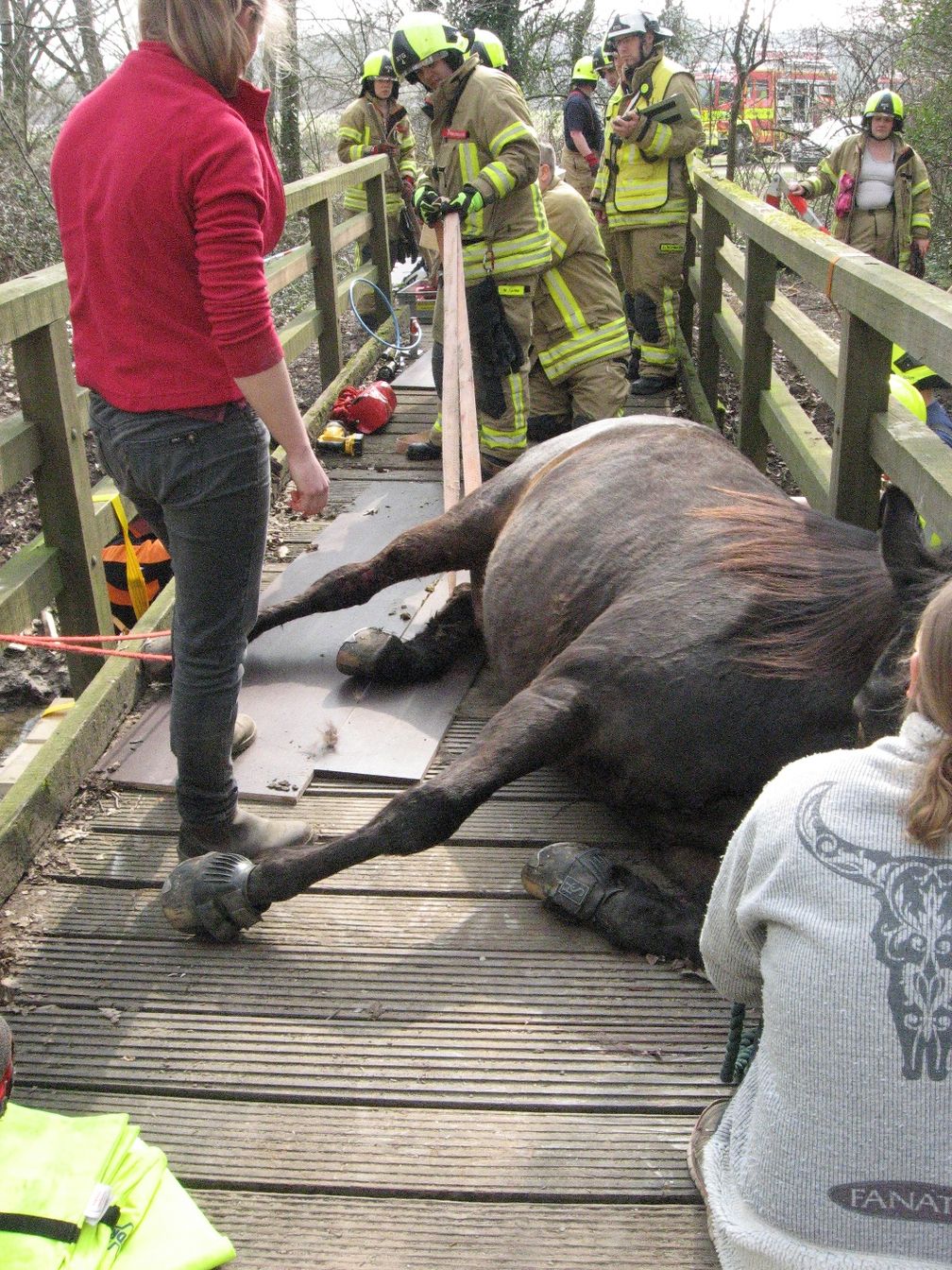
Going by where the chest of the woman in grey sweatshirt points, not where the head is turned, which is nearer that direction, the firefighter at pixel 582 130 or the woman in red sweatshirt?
the firefighter

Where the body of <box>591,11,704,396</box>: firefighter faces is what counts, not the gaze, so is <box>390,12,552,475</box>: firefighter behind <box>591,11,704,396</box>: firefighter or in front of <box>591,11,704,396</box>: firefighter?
in front

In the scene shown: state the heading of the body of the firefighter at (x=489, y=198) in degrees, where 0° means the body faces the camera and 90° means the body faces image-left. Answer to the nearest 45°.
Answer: approximately 45°

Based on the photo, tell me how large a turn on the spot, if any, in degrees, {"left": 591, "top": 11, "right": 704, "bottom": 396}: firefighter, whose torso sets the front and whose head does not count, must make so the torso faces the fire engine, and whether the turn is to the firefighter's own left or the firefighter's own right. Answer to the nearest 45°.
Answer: approximately 135° to the firefighter's own right

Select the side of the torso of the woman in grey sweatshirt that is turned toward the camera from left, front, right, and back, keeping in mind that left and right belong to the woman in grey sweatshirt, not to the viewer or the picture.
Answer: back

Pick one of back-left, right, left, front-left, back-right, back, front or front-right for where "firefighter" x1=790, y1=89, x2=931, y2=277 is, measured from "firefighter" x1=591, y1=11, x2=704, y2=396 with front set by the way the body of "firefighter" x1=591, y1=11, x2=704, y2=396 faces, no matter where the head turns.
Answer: back

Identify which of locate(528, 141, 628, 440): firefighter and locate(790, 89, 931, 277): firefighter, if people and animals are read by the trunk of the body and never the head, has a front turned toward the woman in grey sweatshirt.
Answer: locate(790, 89, 931, 277): firefighter

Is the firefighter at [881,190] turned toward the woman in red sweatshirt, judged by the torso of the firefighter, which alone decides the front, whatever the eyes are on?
yes
